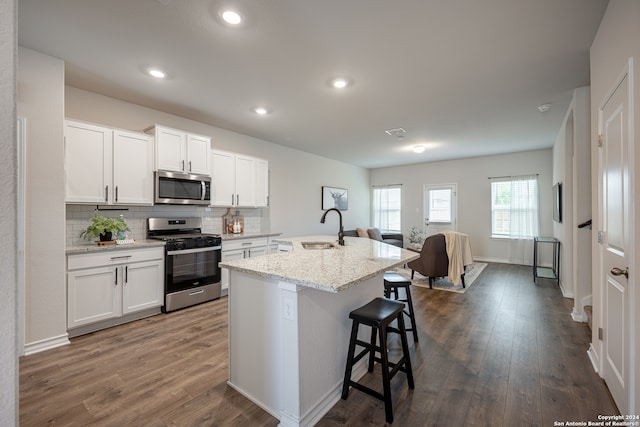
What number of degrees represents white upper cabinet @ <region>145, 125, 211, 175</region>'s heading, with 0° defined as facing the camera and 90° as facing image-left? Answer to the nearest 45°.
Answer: approximately 315°

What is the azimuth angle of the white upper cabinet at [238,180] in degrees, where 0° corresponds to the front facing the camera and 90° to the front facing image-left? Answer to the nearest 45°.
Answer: approximately 315°

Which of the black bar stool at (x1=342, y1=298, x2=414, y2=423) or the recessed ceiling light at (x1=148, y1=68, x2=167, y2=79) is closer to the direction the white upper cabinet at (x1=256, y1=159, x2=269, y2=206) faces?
the black bar stool

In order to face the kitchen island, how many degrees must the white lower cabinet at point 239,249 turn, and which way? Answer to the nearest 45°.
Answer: approximately 45° to its right

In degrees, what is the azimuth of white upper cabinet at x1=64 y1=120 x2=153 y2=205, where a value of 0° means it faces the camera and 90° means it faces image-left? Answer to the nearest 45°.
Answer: approximately 315°

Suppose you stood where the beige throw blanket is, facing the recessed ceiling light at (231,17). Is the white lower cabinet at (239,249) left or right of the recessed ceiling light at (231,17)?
right

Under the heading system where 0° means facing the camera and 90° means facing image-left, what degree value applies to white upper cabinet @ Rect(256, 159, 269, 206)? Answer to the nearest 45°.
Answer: approximately 315°
